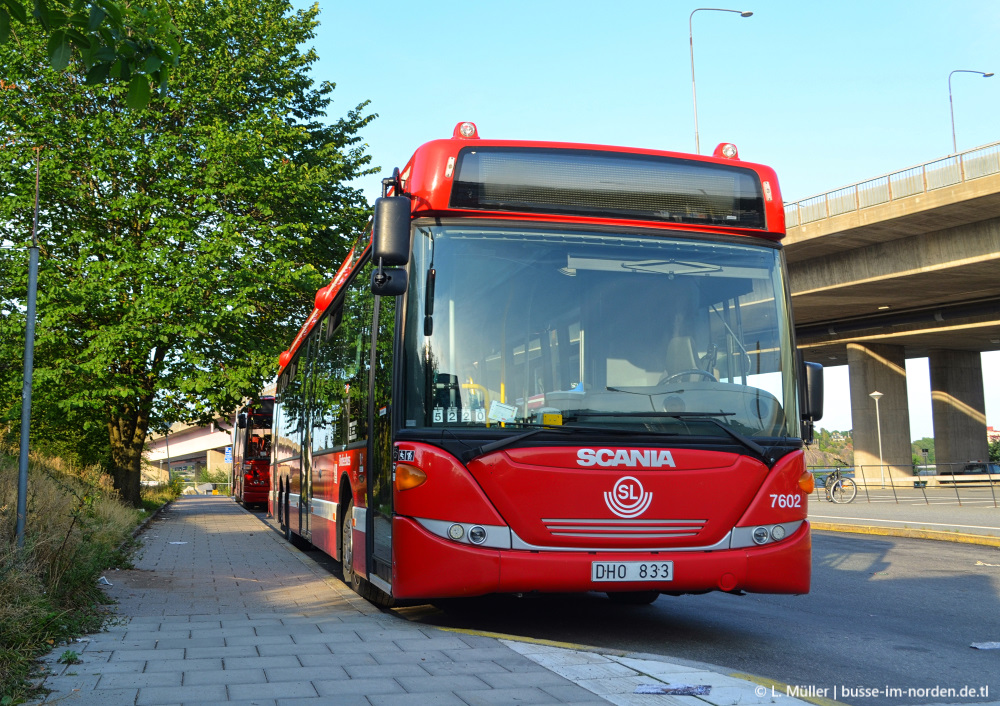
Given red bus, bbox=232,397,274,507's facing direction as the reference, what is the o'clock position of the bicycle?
The bicycle is roughly at 10 o'clock from the red bus.

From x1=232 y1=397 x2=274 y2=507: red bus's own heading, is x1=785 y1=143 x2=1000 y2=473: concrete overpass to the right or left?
on its left

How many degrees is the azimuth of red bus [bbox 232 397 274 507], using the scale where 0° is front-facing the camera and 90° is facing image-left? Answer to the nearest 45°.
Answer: approximately 0°

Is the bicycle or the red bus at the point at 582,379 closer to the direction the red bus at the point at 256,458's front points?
the red bus

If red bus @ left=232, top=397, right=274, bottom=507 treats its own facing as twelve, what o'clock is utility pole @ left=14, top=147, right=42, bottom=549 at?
The utility pole is roughly at 12 o'clock from the red bus.

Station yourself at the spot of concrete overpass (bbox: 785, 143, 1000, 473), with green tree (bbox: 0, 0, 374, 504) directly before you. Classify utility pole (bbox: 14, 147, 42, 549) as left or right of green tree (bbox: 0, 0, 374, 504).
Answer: left

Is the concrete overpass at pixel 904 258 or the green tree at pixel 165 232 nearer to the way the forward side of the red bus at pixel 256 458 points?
the green tree

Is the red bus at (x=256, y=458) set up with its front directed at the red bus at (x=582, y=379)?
yes
